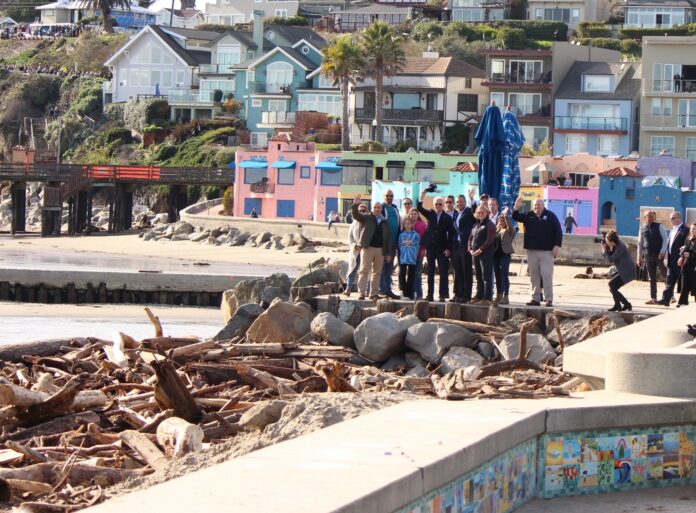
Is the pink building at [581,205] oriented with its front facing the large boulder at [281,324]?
yes

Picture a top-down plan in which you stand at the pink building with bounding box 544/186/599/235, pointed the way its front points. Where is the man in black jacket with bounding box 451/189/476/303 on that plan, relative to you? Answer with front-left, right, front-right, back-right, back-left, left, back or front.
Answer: front

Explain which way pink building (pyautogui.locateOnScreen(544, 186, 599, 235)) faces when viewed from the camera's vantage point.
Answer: facing the viewer

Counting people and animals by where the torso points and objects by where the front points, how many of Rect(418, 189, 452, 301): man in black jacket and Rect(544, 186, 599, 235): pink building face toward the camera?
2

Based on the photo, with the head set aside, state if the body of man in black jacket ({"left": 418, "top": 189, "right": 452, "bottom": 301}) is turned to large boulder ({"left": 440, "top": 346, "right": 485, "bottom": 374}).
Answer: yes

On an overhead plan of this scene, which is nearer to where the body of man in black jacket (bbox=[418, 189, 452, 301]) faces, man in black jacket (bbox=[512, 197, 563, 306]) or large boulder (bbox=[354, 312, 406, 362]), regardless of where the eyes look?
the large boulder

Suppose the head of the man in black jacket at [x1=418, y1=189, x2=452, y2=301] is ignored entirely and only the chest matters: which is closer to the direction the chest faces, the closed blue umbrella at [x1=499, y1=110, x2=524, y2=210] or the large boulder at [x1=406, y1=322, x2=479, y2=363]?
the large boulder

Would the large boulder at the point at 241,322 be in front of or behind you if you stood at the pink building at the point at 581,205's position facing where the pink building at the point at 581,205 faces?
in front

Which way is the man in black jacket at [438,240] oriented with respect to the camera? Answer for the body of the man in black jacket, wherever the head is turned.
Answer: toward the camera

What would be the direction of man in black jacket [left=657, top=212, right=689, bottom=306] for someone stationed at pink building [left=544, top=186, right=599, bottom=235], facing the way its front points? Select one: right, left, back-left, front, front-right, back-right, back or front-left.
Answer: front

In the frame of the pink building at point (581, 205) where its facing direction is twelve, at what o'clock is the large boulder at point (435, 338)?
The large boulder is roughly at 12 o'clock from the pink building.

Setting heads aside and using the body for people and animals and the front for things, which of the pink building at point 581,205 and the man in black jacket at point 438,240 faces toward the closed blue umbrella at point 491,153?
the pink building

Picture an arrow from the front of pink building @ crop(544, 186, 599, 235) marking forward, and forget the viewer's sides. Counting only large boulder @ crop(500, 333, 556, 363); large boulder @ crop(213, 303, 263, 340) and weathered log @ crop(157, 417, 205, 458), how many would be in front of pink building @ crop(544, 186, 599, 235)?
3
